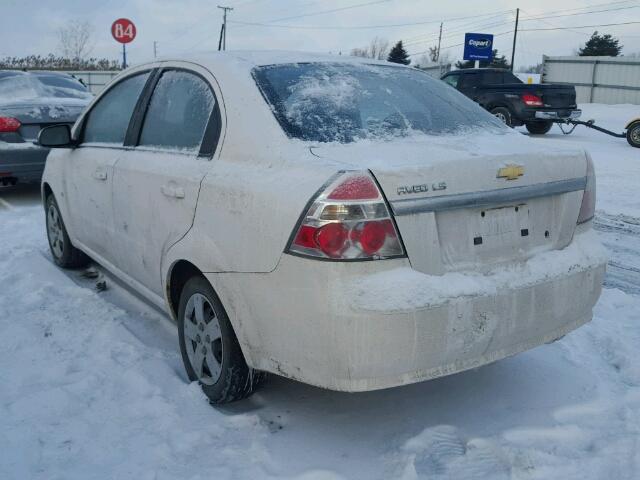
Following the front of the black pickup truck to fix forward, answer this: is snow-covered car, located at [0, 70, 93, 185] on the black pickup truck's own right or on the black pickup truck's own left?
on the black pickup truck's own left

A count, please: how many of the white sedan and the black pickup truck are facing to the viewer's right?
0

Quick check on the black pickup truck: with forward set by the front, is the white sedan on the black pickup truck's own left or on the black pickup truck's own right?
on the black pickup truck's own left

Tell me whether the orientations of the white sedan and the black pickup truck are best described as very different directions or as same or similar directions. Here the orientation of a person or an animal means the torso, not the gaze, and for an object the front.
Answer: same or similar directions

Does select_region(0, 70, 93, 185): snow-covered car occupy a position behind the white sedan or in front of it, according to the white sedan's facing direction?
in front

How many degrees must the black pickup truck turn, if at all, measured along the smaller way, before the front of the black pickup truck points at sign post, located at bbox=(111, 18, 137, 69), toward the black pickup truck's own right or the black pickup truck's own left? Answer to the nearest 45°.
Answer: approximately 45° to the black pickup truck's own left

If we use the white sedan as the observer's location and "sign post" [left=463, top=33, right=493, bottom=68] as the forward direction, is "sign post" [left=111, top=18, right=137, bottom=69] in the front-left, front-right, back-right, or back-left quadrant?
front-left

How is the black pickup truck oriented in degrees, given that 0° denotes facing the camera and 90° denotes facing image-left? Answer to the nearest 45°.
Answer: approximately 135°

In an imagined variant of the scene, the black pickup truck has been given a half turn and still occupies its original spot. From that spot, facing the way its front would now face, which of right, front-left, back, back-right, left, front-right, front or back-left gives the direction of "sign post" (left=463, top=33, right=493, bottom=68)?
back-left

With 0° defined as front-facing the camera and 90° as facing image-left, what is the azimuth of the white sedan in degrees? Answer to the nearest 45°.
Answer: approximately 135°

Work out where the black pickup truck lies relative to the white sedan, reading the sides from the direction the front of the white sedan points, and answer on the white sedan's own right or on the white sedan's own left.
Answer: on the white sedan's own right

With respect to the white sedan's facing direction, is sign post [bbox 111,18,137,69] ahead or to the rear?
ahead
